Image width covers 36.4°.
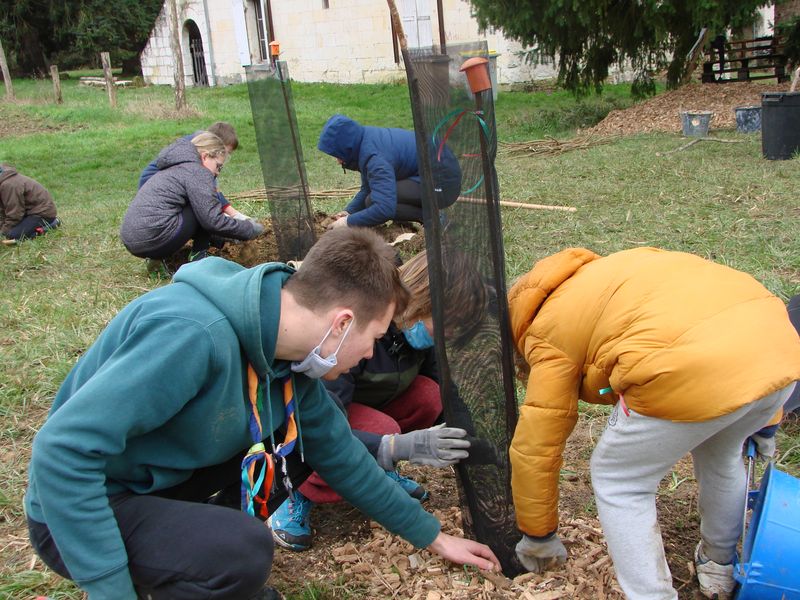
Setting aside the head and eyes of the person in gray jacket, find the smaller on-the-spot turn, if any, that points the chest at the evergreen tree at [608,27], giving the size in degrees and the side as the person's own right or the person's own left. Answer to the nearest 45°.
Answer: approximately 45° to the person's own left

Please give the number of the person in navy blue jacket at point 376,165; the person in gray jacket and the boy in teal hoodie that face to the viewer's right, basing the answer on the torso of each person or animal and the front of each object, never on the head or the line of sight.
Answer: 2

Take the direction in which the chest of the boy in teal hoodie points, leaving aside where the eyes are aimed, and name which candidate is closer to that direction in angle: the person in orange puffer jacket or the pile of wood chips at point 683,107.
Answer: the person in orange puffer jacket

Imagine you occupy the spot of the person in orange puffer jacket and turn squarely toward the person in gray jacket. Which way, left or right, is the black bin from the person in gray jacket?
right

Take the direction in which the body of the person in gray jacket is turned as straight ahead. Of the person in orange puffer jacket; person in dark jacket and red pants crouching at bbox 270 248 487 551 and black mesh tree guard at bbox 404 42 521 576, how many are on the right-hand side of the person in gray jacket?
3

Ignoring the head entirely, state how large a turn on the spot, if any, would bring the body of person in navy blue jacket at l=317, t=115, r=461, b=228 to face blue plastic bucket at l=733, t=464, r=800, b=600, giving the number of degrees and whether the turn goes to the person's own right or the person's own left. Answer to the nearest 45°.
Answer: approximately 90° to the person's own left

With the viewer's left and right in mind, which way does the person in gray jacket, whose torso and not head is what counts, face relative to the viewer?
facing to the right of the viewer

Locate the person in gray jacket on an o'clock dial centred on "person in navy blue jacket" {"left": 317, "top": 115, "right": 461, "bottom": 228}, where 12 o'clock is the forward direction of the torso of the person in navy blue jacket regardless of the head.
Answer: The person in gray jacket is roughly at 12 o'clock from the person in navy blue jacket.

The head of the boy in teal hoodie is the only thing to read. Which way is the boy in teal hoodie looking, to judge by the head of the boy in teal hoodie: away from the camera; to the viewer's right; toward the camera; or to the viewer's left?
to the viewer's right

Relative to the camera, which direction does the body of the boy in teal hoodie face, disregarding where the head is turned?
to the viewer's right

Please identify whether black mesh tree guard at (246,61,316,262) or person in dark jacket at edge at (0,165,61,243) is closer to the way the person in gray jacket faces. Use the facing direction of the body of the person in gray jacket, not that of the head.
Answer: the black mesh tree guard

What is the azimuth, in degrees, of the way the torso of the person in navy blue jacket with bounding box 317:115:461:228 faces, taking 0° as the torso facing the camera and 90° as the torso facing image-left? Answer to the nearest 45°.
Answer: approximately 90°

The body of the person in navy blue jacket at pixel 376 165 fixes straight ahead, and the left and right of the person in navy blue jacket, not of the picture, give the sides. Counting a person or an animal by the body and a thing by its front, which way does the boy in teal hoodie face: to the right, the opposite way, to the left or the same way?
the opposite way

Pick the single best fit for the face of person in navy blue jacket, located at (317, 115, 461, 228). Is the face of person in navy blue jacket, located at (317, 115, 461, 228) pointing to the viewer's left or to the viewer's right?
to the viewer's left
